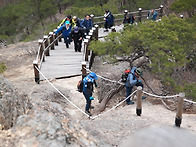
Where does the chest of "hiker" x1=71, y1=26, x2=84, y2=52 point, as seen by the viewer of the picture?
toward the camera

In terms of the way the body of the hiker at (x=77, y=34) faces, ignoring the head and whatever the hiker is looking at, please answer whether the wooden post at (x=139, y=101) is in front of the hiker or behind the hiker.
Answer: in front

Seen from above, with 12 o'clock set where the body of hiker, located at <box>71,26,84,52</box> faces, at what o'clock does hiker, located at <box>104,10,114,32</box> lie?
hiker, located at <box>104,10,114,32</box> is roughly at 7 o'clock from hiker, located at <box>71,26,84,52</box>.

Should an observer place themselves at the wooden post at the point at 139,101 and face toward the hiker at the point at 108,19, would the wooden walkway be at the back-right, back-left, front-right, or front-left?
front-left

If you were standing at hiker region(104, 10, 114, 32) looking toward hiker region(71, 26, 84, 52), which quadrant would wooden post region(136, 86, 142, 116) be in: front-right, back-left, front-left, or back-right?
front-left
